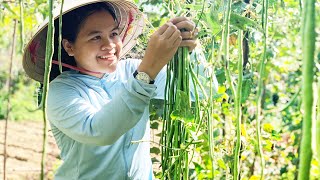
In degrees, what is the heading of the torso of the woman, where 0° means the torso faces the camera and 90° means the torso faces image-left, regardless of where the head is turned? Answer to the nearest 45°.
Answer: approximately 315°
